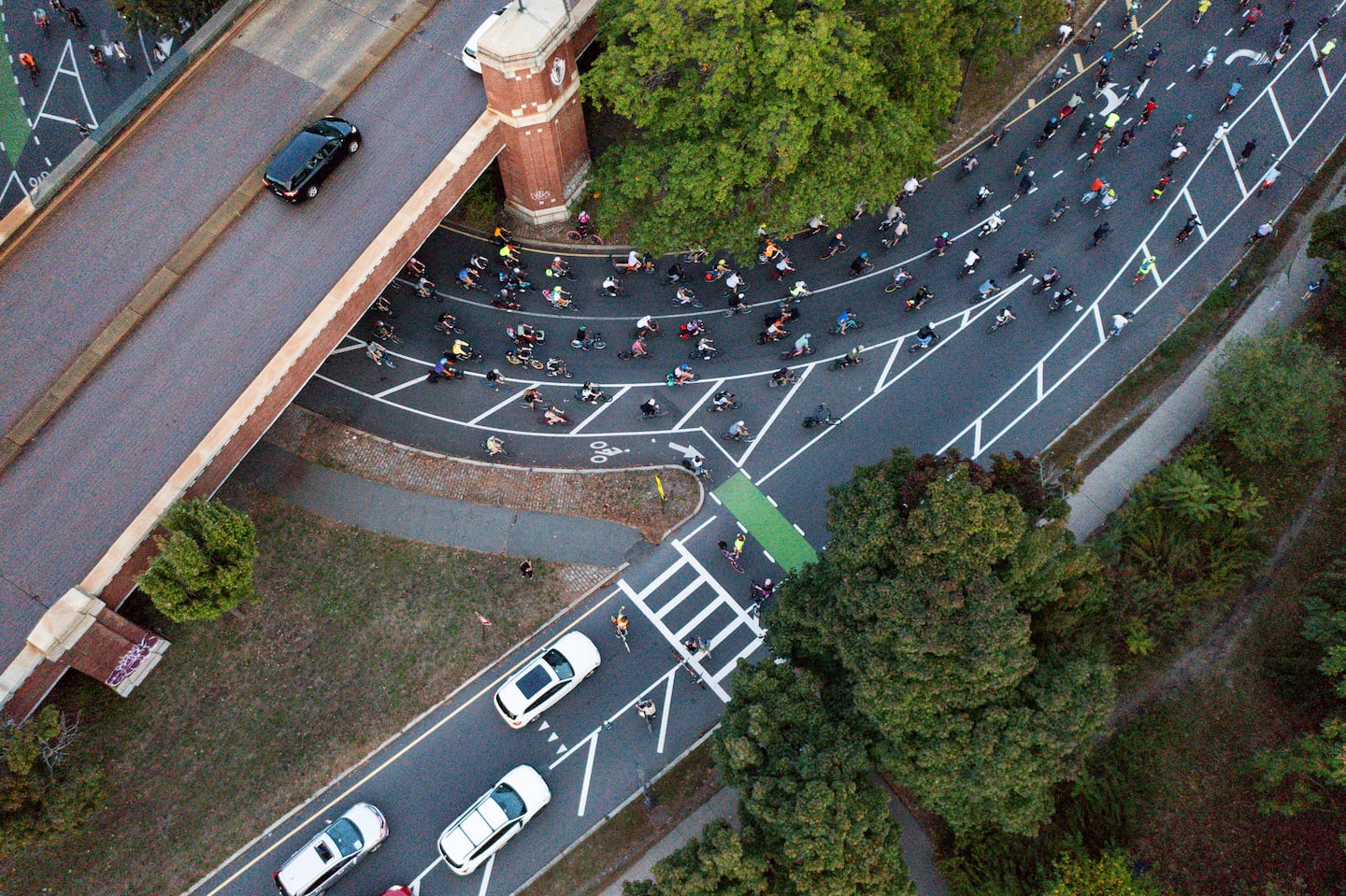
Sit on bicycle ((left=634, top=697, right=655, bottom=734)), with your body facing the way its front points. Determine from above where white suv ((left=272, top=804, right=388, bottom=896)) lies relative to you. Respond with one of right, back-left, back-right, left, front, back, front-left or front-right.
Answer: left

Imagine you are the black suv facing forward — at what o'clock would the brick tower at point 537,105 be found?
The brick tower is roughly at 1 o'clock from the black suv.

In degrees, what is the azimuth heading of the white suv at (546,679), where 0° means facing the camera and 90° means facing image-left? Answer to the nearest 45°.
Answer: approximately 225°

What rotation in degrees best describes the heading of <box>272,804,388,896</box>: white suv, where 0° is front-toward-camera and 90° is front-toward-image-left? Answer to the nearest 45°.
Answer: approximately 225°

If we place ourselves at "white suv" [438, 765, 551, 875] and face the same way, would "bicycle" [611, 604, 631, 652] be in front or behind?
in front
